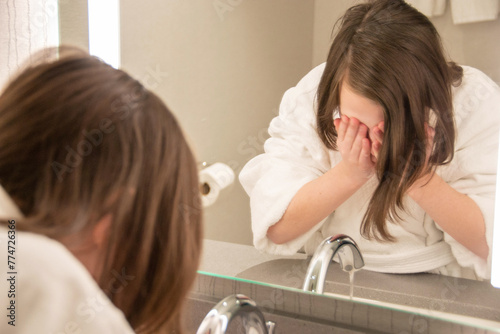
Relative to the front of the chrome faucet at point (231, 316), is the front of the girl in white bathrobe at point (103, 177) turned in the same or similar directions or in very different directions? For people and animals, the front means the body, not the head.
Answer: very different directions

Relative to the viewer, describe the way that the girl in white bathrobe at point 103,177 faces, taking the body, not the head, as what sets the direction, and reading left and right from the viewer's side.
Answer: facing away from the viewer and to the right of the viewer

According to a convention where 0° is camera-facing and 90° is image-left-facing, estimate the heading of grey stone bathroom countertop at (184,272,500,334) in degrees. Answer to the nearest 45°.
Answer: approximately 45°

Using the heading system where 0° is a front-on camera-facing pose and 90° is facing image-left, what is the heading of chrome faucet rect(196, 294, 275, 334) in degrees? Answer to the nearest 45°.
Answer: approximately 45°
